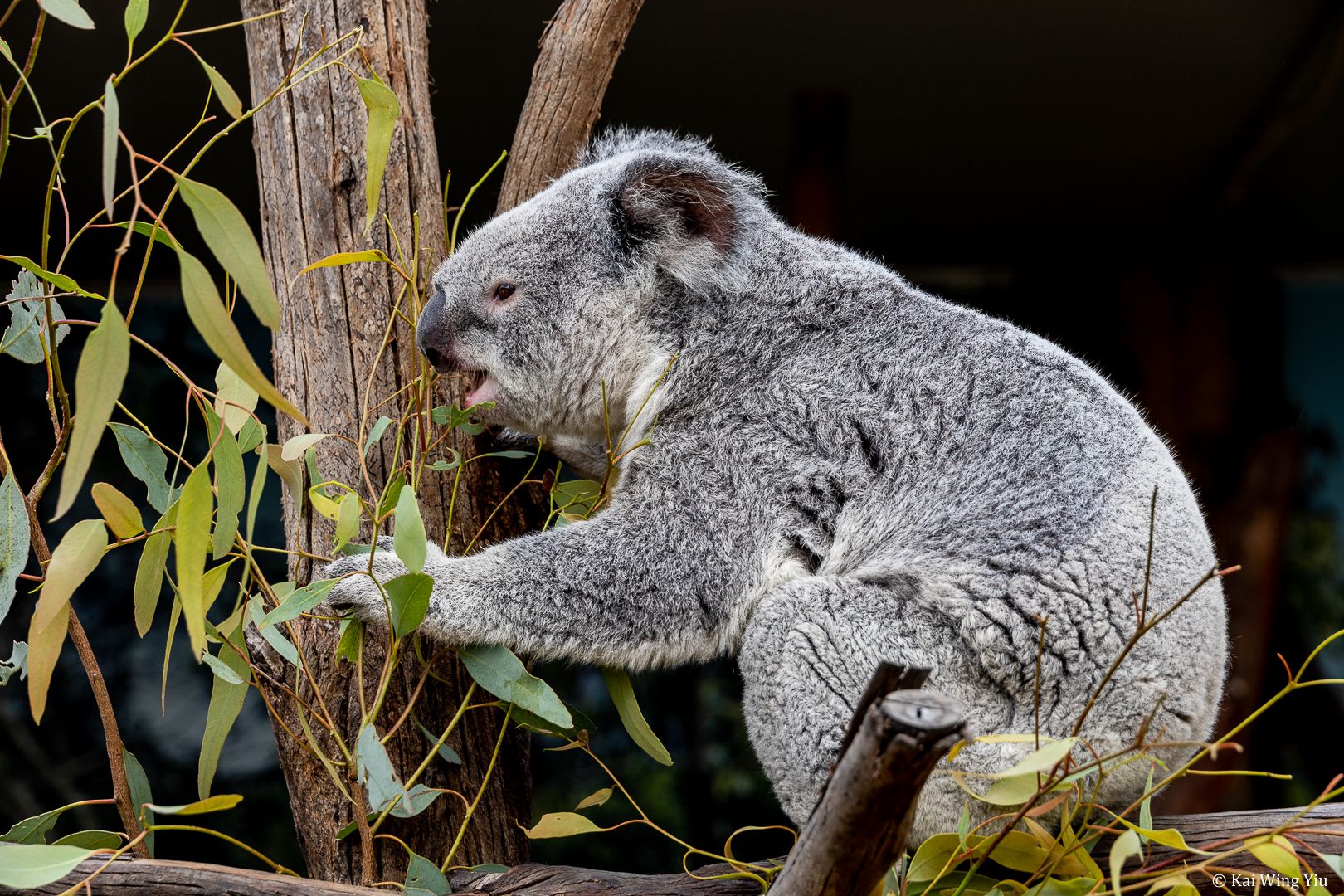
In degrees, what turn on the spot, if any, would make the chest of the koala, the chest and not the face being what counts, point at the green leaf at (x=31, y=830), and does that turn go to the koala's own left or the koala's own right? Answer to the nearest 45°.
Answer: approximately 45° to the koala's own left

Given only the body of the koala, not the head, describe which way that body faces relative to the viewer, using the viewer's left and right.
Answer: facing to the left of the viewer

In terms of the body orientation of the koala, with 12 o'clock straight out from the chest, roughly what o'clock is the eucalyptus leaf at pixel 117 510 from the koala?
The eucalyptus leaf is roughly at 11 o'clock from the koala.

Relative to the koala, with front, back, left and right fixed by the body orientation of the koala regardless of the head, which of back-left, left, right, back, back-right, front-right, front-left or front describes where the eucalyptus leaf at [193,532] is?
front-left

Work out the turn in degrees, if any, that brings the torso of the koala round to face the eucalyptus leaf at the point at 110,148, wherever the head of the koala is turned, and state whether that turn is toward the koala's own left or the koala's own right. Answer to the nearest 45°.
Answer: approximately 45° to the koala's own left

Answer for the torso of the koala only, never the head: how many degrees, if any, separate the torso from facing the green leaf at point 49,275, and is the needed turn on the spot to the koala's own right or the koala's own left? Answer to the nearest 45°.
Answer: approximately 45° to the koala's own left
